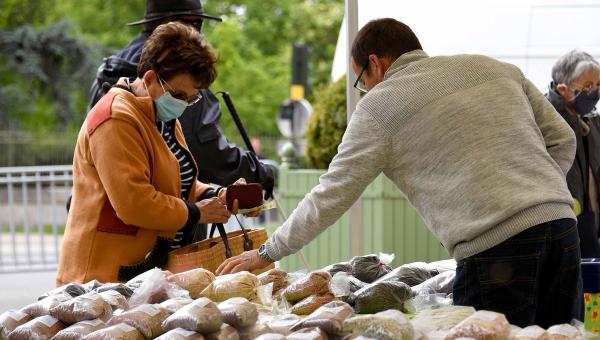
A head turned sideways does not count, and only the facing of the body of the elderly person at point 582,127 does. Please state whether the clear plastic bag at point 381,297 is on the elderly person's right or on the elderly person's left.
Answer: on the elderly person's right

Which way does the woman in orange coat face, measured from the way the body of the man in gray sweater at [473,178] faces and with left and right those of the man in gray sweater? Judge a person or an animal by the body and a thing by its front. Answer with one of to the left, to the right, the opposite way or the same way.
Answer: the opposite way

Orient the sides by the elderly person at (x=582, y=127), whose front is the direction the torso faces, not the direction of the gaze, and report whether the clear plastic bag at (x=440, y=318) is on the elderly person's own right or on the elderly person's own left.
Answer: on the elderly person's own right

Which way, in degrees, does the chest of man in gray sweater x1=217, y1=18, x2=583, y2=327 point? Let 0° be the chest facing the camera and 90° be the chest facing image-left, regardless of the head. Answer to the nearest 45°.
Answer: approximately 135°

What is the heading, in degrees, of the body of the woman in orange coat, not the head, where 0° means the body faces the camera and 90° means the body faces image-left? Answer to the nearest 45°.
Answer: approximately 315°

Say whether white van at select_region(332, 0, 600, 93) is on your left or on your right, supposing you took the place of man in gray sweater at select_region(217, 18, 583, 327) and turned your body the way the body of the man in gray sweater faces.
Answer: on your right

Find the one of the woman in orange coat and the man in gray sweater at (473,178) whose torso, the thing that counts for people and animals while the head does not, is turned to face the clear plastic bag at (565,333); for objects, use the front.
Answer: the woman in orange coat
